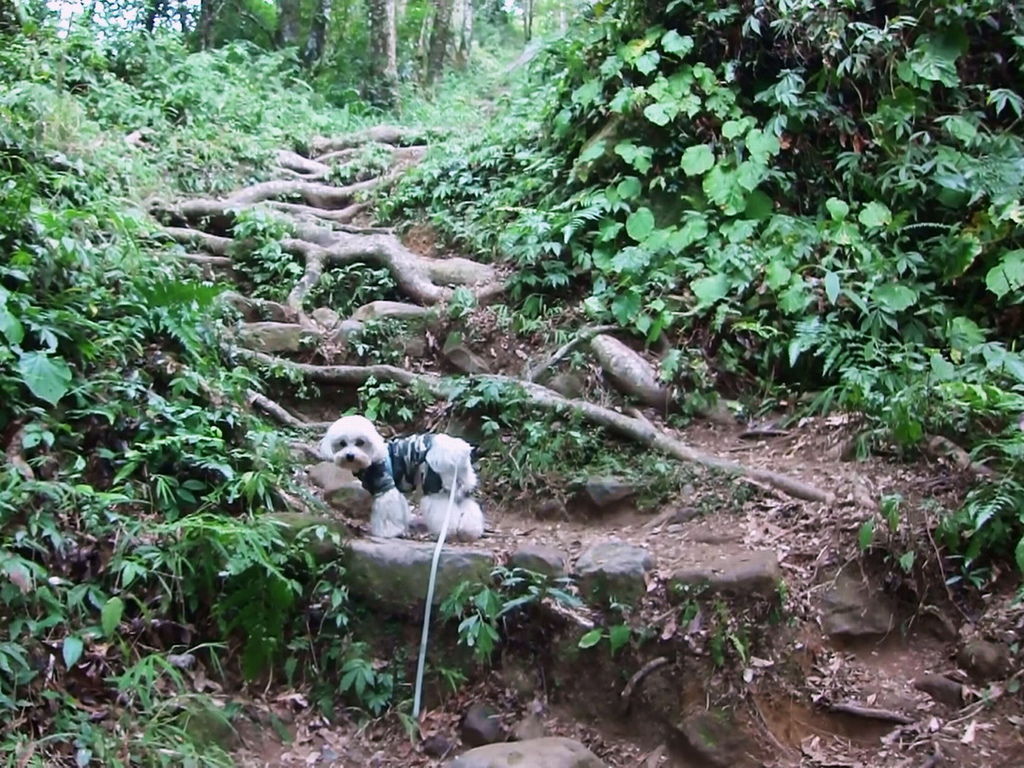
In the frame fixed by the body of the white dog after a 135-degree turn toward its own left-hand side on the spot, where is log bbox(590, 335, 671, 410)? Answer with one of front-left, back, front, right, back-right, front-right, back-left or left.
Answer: left

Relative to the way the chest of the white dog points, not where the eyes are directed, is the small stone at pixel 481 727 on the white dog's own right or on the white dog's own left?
on the white dog's own left

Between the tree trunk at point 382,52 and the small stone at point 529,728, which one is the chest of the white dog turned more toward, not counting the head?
the tree trunk

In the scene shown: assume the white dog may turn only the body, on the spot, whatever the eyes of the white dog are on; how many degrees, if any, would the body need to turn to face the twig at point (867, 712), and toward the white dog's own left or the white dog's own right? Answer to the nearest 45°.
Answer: approximately 135° to the white dog's own left

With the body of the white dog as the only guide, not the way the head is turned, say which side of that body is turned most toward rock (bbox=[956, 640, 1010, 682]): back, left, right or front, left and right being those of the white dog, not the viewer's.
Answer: back

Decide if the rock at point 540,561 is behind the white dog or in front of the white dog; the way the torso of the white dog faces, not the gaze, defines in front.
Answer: behind

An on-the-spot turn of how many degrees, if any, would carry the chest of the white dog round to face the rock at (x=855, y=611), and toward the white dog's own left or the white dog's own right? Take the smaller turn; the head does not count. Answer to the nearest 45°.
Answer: approximately 180°

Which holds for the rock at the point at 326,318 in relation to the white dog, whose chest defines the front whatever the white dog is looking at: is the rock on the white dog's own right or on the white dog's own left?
on the white dog's own right

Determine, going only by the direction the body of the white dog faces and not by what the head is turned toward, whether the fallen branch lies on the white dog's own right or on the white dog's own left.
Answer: on the white dog's own right

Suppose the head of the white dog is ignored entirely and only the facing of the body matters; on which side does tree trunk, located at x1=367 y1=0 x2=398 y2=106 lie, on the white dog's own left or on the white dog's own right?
on the white dog's own right

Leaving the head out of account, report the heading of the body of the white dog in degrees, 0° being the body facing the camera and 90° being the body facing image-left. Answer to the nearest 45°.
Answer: approximately 90°

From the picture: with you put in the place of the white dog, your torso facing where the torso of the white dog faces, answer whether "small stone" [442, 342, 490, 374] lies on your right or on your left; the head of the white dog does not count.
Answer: on your right

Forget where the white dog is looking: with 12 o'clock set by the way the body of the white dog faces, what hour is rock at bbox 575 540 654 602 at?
The rock is roughly at 7 o'clock from the white dog.
